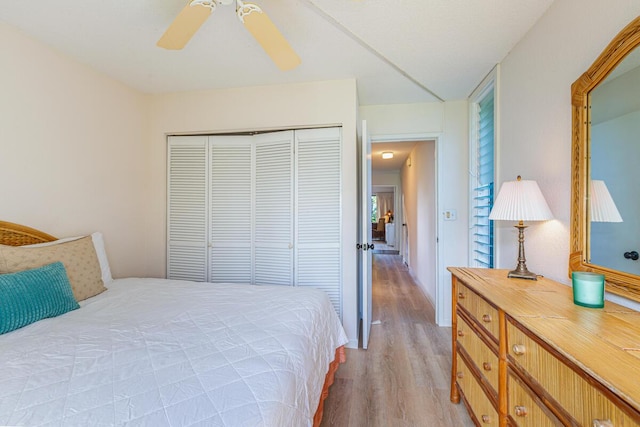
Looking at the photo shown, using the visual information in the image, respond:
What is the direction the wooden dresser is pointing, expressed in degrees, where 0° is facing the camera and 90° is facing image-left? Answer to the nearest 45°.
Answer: approximately 45°

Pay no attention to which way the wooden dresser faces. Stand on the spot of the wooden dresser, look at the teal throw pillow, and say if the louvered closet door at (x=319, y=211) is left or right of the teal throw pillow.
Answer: right

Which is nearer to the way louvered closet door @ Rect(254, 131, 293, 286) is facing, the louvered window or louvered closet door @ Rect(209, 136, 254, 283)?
the louvered window

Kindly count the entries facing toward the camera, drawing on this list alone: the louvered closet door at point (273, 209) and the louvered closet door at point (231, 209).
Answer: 2

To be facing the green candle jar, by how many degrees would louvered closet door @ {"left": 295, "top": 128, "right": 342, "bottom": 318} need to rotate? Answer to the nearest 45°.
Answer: approximately 45° to its left

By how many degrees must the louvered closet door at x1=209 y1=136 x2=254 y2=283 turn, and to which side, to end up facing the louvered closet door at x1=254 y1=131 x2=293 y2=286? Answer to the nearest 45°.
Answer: approximately 45° to its left

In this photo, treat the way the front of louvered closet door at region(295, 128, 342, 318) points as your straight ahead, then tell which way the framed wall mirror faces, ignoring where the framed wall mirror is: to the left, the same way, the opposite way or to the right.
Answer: to the right

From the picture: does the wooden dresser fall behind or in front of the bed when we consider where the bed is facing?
in front

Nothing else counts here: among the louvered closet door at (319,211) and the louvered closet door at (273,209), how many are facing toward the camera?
2

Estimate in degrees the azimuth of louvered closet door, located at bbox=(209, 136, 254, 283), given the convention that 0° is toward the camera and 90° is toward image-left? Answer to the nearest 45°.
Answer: approximately 0°

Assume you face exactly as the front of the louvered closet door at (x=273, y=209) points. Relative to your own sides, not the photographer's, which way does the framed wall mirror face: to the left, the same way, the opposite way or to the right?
to the right

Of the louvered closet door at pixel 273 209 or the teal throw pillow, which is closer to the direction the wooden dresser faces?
the teal throw pillow
